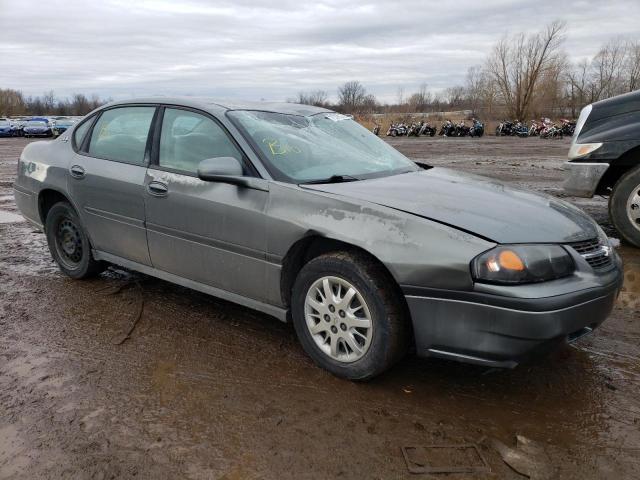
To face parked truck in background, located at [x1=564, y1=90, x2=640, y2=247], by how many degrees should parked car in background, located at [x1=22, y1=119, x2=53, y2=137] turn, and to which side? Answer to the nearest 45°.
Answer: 0° — it already faces it

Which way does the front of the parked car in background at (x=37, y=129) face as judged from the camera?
facing the viewer

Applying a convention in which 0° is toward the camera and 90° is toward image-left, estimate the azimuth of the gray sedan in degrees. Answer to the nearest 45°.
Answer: approximately 315°

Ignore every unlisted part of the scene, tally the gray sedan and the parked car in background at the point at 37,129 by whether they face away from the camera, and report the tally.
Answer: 0

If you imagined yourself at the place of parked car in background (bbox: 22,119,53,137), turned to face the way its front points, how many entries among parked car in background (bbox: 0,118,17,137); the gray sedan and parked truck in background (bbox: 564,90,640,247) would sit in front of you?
2

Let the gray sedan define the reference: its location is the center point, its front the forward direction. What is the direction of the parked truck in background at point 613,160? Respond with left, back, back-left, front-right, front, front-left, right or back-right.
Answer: left

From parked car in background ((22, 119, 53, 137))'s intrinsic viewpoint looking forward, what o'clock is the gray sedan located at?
The gray sedan is roughly at 12 o'clock from the parked car in background.

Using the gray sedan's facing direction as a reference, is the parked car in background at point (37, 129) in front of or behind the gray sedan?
behind

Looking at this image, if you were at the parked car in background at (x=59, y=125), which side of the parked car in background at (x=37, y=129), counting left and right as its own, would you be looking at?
left

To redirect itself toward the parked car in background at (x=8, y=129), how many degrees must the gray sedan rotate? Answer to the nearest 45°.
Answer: approximately 180°
